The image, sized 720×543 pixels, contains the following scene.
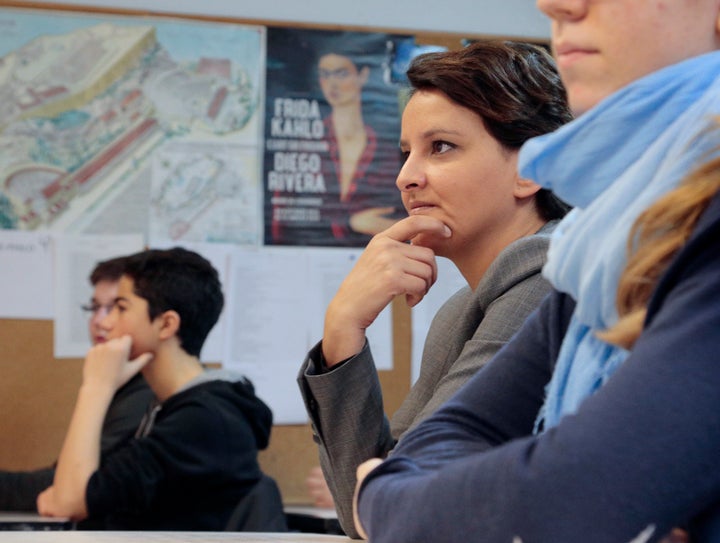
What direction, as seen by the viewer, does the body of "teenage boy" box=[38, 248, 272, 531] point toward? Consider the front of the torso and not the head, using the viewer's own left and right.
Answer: facing to the left of the viewer

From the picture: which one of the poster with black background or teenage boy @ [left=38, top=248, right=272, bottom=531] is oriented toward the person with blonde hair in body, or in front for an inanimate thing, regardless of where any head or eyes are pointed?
the poster with black background

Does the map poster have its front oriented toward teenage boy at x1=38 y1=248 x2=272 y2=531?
yes

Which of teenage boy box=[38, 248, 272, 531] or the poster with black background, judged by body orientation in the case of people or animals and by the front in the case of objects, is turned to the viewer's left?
the teenage boy

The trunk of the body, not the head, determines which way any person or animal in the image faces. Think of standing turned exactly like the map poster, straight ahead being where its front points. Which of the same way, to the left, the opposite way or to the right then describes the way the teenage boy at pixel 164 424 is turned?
to the right

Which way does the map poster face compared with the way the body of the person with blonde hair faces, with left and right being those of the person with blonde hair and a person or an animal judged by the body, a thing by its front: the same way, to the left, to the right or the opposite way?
to the left

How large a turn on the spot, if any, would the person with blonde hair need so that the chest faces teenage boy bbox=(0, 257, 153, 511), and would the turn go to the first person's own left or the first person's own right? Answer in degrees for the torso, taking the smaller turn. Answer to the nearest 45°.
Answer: approximately 90° to the first person's own right

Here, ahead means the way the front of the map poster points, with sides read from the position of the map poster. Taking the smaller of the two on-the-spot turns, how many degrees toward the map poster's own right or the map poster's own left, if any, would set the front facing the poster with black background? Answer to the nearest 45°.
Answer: approximately 90° to the map poster's own left

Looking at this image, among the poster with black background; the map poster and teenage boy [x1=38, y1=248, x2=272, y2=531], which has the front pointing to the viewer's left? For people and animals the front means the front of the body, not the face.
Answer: the teenage boy

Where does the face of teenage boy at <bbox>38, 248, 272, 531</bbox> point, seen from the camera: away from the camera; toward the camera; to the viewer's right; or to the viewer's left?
to the viewer's left

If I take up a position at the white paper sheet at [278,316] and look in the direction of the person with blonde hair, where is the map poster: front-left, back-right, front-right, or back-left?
back-right
